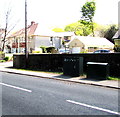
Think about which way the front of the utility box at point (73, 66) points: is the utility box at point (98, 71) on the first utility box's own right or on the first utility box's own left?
on the first utility box's own left

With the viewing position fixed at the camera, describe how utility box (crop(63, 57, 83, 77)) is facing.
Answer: facing the viewer and to the left of the viewer
